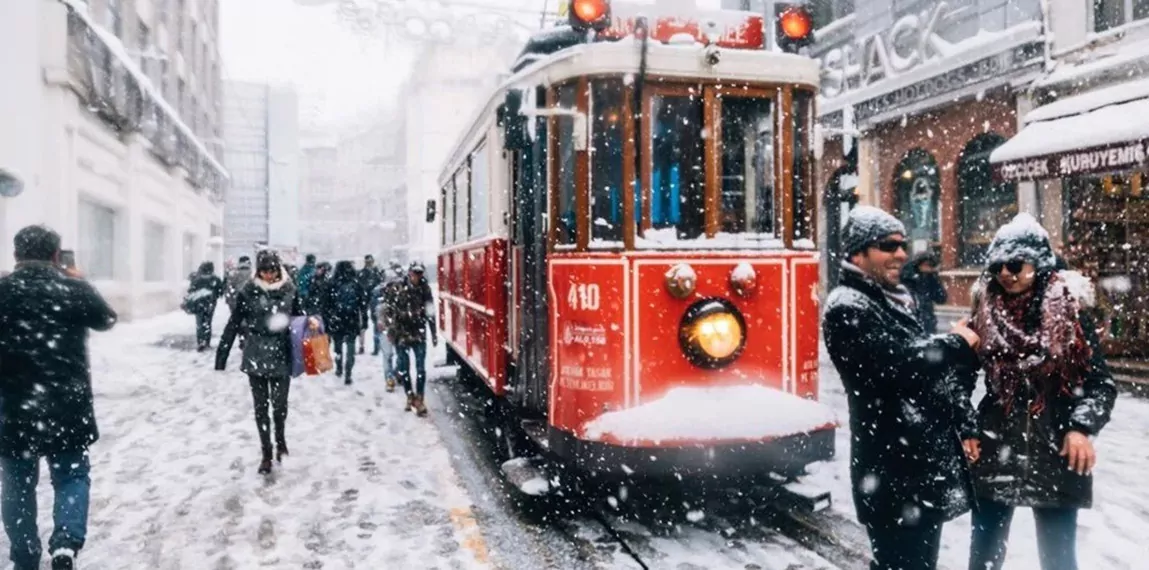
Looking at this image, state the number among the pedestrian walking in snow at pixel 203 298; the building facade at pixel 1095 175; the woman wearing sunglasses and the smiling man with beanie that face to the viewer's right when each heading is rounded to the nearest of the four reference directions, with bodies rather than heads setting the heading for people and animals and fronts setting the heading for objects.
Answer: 1

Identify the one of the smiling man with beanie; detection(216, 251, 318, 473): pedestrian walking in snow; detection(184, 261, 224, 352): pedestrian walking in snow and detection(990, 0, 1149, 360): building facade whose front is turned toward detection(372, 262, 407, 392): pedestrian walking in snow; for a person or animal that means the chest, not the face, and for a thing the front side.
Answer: the building facade

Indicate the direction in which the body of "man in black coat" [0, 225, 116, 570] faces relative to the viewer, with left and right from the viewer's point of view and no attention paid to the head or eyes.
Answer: facing away from the viewer

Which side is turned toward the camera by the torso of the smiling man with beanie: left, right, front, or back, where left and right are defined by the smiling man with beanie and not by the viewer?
right

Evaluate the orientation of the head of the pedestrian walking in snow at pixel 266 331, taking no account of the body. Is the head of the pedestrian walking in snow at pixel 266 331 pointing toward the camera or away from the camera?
toward the camera

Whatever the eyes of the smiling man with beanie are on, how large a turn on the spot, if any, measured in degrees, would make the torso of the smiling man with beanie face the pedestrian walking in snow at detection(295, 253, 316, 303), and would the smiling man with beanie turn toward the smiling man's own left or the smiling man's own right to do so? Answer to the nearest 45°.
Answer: approximately 135° to the smiling man's own left

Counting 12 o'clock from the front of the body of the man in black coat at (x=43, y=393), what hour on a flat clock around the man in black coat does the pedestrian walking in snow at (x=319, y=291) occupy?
The pedestrian walking in snow is roughly at 1 o'clock from the man in black coat.

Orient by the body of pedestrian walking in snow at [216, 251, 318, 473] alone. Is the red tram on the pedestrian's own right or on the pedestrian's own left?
on the pedestrian's own left

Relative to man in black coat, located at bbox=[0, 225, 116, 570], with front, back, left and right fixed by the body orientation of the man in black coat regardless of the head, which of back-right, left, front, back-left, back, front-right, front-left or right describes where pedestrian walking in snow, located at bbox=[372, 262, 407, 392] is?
front-right

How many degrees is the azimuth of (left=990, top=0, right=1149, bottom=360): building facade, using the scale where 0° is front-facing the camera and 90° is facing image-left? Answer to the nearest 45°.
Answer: approximately 45°

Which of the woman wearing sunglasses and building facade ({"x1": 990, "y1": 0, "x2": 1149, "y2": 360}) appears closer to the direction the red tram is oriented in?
the woman wearing sunglasses

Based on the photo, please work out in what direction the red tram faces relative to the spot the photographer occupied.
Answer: facing the viewer and to the right of the viewer

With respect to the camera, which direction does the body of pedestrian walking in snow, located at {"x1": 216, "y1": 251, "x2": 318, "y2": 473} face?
toward the camera
